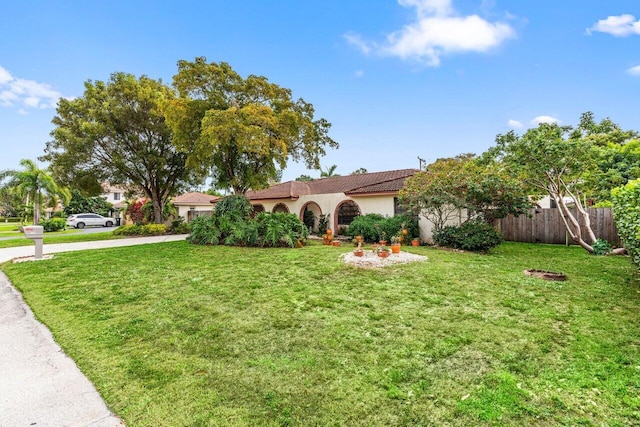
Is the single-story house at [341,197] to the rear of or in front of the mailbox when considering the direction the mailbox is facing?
to the rear

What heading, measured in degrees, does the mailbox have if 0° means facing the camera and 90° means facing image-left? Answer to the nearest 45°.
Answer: approximately 90°

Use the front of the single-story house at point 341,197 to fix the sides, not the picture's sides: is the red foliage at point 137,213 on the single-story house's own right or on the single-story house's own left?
on the single-story house's own right

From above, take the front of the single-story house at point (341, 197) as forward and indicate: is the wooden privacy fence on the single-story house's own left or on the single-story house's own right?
on the single-story house's own left

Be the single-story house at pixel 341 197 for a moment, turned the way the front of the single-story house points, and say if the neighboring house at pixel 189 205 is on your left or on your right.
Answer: on your right

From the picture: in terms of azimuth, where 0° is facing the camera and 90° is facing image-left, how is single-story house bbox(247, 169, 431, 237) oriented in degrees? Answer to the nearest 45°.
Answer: approximately 45°

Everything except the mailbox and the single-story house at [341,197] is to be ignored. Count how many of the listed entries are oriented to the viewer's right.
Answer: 0

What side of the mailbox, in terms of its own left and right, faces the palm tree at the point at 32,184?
right

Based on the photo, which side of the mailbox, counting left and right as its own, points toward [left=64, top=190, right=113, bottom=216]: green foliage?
right

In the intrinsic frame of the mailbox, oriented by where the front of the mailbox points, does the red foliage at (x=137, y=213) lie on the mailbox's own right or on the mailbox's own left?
on the mailbox's own right

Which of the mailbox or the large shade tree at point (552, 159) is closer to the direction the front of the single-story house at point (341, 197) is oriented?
the mailbox

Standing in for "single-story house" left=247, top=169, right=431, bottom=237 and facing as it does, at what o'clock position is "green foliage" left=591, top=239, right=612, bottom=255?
The green foliage is roughly at 9 o'clock from the single-story house.
